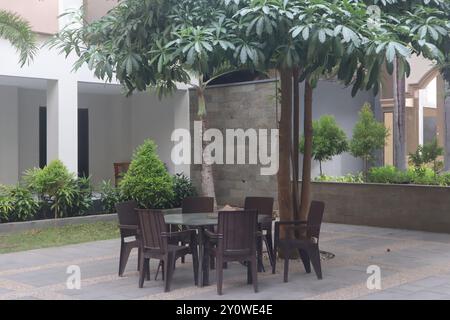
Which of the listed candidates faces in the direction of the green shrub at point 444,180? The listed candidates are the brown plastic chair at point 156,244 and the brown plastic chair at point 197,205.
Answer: the brown plastic chair at point 156,244

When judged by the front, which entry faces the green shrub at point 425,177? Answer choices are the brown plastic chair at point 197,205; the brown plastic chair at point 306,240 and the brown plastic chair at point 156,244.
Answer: the brown plastic chair at point 156,244

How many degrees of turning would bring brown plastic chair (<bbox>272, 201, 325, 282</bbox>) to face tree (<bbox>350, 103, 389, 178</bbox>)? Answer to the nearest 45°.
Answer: approximately 90° to its right

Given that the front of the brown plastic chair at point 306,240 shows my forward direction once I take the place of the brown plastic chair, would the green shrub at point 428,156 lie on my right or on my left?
on my right

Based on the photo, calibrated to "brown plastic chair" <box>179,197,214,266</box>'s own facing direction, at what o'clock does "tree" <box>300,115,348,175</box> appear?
The tree is roughly at 7 o'clock from the brown plastic chair.

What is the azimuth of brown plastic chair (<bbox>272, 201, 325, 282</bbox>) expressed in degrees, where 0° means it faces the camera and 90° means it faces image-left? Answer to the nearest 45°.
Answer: approximately 90°

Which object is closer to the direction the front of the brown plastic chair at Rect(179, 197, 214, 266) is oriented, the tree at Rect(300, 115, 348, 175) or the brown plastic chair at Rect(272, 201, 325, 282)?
the brown plastic chair

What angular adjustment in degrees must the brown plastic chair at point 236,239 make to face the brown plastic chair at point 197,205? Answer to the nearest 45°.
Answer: approximately 45° to its right

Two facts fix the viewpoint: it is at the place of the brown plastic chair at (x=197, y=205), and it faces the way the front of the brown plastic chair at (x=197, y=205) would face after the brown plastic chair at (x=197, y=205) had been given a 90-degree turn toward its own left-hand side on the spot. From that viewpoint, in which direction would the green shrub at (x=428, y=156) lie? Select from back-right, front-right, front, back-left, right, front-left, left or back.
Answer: front-left

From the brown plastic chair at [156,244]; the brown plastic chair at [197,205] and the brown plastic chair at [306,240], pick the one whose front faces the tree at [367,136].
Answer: the brown plastic chair at [156,244]
